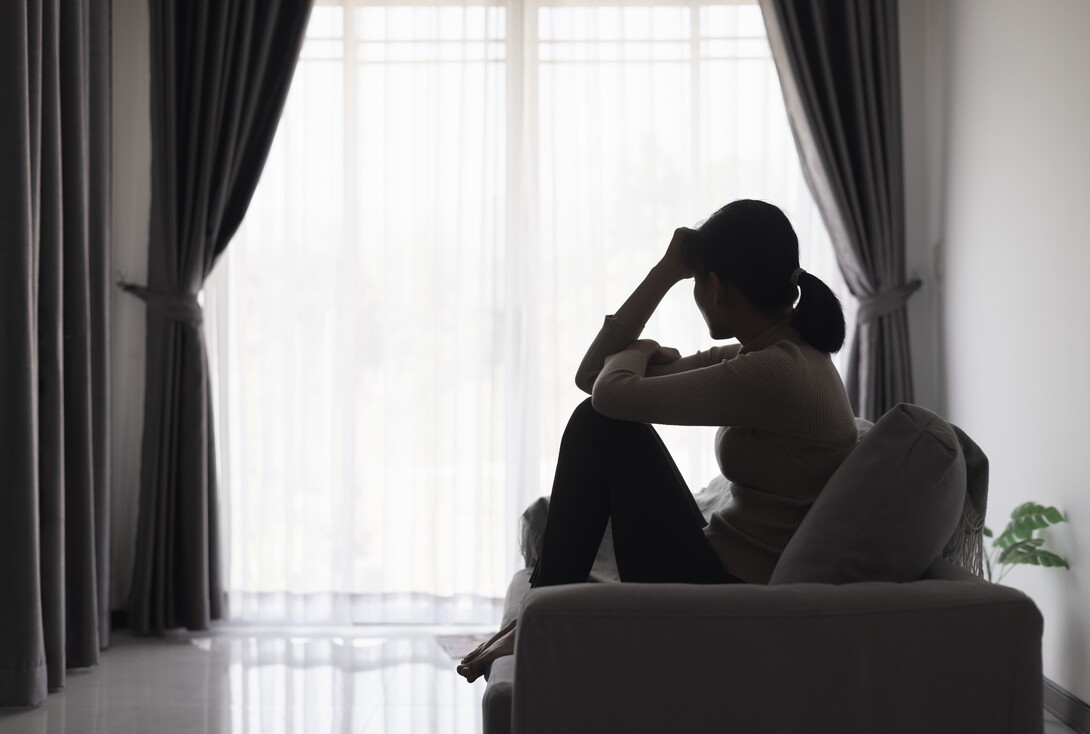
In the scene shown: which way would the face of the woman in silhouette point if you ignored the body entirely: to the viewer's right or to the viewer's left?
to the viewer's left

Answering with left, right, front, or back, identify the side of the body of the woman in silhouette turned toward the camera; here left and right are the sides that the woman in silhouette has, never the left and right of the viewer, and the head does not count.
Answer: left
